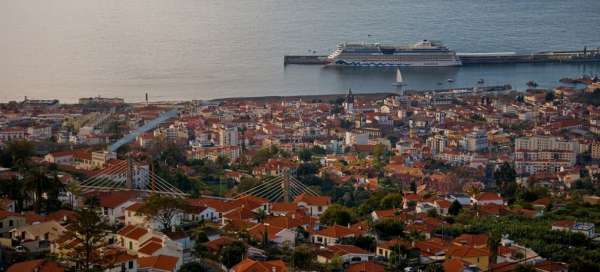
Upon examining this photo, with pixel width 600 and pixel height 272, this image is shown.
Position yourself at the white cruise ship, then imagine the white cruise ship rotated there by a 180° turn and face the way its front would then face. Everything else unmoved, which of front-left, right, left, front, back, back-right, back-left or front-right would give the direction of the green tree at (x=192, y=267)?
right

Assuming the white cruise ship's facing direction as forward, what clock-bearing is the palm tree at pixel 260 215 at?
The palm tree is roughly at 9 o'clock from the white cruise ship.

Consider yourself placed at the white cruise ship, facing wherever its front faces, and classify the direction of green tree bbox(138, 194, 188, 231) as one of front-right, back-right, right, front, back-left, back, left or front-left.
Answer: left

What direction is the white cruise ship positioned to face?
to the viewer's left

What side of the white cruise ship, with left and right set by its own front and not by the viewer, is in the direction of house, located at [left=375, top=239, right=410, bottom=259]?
left

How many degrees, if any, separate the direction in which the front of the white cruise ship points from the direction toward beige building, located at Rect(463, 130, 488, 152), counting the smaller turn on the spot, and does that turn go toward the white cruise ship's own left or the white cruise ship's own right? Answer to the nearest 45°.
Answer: approximately 90° to the white cruise ship's own left

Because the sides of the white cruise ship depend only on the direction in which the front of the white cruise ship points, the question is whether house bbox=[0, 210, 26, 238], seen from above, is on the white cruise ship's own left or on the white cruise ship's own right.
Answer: on the white cruise ship's own left

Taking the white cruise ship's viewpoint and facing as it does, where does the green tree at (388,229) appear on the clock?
The green tree is roughly at 9 o'clock from the white cruise ship.

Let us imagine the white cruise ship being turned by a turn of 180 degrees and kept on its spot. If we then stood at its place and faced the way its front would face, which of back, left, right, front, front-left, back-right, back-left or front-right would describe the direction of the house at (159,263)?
right

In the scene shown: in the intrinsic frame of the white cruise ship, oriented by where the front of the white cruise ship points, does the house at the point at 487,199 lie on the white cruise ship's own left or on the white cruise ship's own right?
on the white cruise ship's own left

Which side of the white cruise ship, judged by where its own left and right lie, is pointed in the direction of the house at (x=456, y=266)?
left

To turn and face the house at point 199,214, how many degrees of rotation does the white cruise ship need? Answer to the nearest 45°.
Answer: approximately 90° to its left

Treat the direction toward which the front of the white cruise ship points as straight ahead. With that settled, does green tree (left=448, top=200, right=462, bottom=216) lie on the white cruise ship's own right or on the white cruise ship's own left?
on the white cruise ship's own left

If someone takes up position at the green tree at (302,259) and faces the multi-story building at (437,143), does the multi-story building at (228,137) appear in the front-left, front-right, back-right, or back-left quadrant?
front-left

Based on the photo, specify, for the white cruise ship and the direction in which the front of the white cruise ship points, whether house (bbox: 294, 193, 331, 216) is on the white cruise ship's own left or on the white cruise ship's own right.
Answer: on the white cruise ship's own left

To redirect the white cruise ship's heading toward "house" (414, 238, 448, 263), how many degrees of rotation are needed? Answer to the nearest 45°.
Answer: approximately 90° to its left
